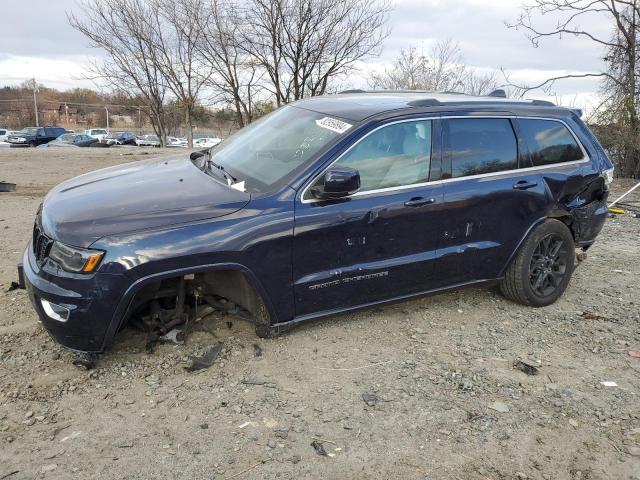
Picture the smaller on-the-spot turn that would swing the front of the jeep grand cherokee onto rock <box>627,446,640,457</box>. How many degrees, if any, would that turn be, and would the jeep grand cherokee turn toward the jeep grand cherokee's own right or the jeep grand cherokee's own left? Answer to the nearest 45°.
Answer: approximately 90° to the jeep grand cherokee's own left

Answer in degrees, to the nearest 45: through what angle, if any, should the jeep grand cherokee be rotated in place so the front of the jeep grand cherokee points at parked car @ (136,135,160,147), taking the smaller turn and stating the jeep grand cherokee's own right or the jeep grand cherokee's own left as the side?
approximately 135° to the jeep grand cherokee's own right

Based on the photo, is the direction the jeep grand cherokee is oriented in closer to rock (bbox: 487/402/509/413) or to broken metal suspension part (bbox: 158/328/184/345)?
the broken metal suspension part

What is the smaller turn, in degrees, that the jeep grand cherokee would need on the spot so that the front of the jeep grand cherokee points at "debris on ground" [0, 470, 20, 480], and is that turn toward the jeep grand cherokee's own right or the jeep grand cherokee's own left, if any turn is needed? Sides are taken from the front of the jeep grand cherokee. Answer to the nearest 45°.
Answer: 0° — it already faces it

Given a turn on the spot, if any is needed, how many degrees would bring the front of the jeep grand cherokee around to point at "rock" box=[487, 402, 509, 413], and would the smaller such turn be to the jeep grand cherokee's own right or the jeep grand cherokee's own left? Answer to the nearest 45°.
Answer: approximately 90° to the jeep grand cherokee's own left

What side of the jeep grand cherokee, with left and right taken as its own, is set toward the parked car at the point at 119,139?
right

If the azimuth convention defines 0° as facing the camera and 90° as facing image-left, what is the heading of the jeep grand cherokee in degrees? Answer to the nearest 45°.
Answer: approximately 45°

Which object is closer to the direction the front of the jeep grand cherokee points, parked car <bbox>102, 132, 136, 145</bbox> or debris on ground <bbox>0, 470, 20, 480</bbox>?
the debris on ground

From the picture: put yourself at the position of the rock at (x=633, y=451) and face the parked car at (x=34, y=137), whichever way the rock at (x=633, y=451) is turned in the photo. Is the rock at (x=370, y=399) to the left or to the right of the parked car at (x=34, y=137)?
left

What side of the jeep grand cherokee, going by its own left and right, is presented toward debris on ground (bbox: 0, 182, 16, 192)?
right
